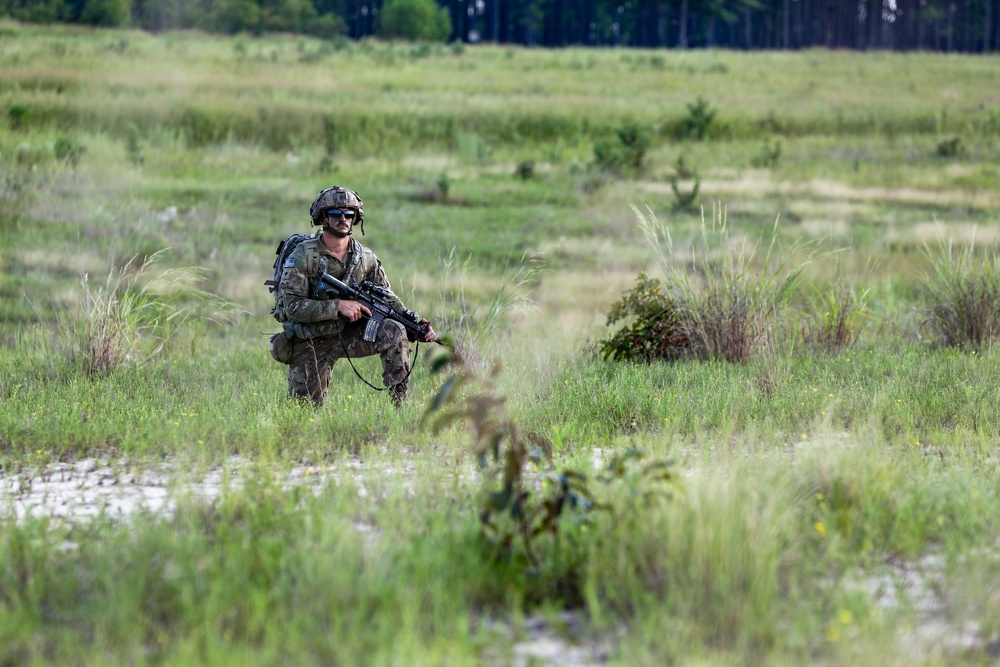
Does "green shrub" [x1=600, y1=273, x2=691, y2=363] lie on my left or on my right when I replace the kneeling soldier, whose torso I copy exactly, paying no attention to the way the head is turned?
on my left

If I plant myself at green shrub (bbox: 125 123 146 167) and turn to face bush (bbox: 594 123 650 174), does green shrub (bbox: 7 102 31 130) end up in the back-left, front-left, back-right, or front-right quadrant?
back-left

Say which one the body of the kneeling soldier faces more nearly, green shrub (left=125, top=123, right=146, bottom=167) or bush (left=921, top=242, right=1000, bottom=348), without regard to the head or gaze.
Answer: the bush

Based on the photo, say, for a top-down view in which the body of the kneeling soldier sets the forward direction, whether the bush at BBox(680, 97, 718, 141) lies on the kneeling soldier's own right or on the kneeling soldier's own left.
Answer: on the kneeling soldier's own left

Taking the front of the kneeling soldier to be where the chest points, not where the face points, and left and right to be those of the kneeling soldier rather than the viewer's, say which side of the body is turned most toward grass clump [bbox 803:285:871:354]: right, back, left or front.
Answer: left

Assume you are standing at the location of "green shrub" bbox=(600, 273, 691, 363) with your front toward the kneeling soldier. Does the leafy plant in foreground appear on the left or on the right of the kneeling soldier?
left

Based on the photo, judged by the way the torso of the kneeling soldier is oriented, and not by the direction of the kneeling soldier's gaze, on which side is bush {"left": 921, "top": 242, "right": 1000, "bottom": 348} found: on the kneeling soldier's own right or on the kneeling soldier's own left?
on the kneeling soldier's own left

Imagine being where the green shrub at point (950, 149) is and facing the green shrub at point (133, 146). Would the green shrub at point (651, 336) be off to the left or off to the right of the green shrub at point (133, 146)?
left

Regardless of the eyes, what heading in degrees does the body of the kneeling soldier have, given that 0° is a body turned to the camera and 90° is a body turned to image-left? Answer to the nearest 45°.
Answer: approximately 315°
